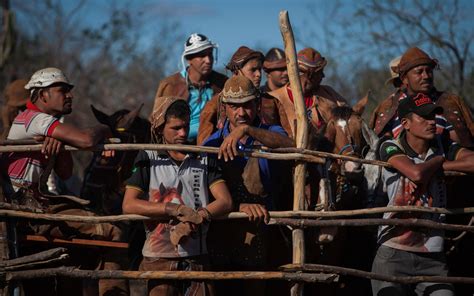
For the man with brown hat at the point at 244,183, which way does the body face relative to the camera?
toward the camera

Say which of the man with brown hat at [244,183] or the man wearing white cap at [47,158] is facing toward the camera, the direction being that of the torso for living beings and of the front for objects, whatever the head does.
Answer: the man with brown hat

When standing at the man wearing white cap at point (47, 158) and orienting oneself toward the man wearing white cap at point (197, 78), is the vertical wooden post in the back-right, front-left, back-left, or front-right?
front-right

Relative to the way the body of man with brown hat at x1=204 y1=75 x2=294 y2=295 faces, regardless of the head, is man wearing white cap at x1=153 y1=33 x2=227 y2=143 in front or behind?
behind

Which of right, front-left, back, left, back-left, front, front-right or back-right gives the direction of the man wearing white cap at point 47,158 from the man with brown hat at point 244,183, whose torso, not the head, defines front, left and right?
right

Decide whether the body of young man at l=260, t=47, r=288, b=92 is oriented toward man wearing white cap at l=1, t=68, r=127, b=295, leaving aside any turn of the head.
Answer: no

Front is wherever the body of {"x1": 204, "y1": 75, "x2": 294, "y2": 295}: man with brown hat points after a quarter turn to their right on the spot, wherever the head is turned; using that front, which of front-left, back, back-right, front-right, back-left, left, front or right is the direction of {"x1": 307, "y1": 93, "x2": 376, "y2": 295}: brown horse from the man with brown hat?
back-right

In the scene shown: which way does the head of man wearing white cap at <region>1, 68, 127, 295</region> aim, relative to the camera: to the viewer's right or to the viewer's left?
to the viewer's right

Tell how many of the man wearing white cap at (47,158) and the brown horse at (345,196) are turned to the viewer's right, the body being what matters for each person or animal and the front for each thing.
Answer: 1

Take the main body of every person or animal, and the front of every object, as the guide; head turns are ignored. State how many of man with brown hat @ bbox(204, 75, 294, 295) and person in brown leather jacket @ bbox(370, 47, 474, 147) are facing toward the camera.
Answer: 2
